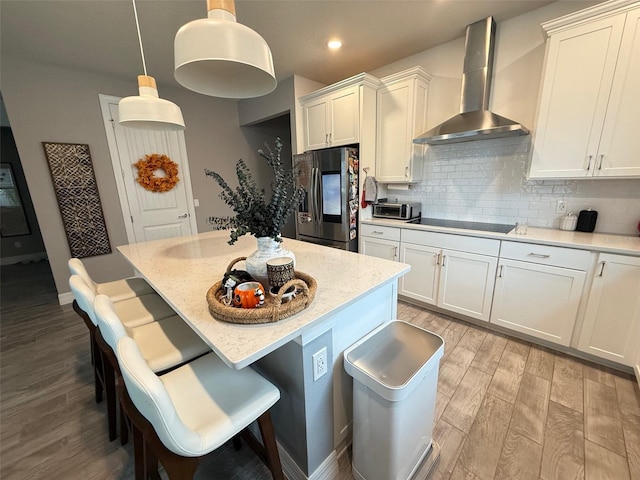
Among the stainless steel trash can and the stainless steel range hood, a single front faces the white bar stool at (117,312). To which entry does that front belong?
the stainless steel range hood

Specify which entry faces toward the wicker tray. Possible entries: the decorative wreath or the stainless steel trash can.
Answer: the decorative wreath

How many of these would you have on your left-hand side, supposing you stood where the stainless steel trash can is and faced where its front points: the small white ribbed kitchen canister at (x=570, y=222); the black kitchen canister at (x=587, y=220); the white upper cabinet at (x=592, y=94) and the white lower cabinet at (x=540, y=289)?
4

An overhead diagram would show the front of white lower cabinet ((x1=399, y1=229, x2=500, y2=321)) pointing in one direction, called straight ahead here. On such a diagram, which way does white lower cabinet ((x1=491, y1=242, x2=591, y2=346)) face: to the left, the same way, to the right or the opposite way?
the same way

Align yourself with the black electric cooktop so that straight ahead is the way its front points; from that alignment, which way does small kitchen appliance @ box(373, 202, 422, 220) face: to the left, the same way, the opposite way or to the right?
the same way

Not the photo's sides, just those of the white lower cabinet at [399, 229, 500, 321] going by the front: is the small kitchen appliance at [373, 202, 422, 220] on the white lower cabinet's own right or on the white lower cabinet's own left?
on the white lower cabinet's own right

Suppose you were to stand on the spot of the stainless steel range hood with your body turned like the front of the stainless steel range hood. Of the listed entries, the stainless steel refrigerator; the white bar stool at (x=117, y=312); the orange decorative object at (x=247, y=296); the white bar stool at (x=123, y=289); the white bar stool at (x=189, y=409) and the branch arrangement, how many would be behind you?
0

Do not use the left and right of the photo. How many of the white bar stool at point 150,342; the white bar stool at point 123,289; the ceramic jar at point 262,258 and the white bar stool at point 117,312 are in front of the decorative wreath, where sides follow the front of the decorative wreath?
4

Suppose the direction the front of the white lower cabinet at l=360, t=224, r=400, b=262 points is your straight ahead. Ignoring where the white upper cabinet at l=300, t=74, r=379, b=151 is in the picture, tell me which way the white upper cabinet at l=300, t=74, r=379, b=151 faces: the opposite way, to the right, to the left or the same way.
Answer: the same way

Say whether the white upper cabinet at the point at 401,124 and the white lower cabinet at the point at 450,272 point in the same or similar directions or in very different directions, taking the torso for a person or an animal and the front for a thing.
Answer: same or similar directions

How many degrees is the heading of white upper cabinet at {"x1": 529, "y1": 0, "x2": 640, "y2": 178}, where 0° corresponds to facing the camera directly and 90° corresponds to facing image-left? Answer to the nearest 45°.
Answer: approximately 45°

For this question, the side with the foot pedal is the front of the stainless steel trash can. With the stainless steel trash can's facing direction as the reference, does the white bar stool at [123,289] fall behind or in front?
behind

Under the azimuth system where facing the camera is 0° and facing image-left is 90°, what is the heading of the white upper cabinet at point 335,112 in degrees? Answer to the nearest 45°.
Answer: approximately 45°

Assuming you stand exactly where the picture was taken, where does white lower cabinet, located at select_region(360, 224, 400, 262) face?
facing the viewer and to the left of the viewer

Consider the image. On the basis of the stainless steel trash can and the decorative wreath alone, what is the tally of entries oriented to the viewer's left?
0

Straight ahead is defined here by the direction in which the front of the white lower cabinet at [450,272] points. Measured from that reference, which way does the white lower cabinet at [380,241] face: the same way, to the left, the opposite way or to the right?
the same way

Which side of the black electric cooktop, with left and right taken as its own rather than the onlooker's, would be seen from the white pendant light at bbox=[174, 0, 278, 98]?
front
